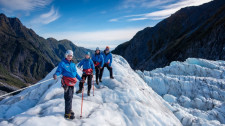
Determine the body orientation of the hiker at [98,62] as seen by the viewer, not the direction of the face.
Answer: toward the camera

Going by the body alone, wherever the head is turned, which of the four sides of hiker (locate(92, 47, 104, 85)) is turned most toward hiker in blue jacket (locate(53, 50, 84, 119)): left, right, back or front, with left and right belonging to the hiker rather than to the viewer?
front
